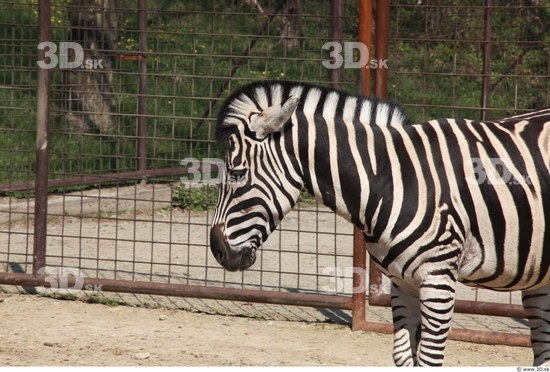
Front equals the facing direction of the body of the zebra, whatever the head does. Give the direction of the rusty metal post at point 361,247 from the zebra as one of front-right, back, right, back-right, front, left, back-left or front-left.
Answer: right

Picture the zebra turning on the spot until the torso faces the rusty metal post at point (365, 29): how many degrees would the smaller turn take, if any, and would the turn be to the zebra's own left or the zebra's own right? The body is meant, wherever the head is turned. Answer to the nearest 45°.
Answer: approximately 90° to the zebra's own right

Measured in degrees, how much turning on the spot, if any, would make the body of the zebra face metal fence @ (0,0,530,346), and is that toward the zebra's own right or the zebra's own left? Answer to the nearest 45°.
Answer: approximately 90° to the zebra's own right

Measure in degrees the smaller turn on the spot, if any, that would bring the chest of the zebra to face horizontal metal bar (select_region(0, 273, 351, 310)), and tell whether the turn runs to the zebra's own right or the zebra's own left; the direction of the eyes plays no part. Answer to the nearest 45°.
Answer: approximately 45° to the zebra's own right

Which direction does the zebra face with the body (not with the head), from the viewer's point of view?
to the viewer's left

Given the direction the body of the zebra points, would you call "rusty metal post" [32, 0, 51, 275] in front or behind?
in front

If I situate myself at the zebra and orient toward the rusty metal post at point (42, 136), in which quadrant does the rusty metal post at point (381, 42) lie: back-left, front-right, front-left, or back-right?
front-right

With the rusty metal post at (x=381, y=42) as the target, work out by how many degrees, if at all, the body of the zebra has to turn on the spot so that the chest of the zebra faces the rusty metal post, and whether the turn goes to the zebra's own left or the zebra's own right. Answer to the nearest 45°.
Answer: approximately 90° to the zebra's own right
